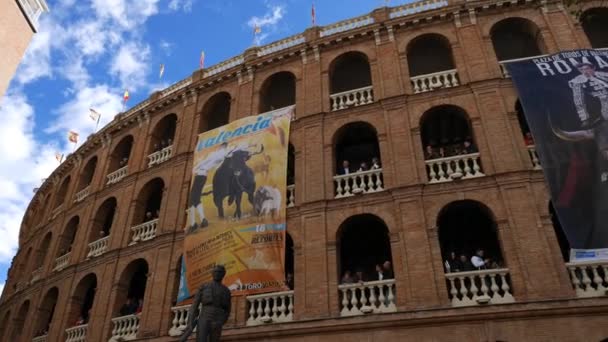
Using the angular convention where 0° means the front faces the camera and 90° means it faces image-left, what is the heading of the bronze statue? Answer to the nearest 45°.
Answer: approximately 0°

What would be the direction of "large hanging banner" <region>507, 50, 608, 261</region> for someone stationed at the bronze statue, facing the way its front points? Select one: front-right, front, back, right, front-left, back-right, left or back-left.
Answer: left
